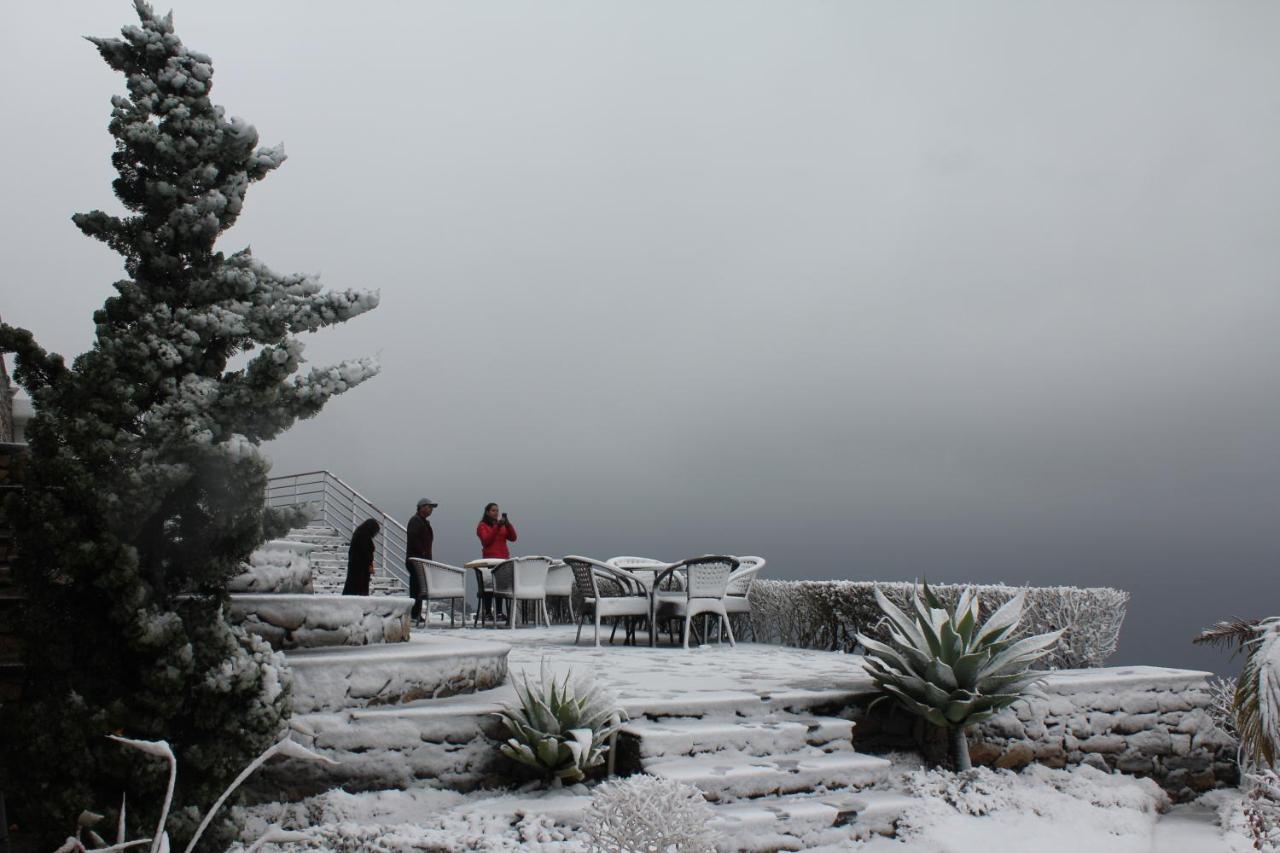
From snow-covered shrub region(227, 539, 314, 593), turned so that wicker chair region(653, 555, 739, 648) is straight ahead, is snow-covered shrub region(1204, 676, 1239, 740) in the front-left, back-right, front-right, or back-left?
front-right

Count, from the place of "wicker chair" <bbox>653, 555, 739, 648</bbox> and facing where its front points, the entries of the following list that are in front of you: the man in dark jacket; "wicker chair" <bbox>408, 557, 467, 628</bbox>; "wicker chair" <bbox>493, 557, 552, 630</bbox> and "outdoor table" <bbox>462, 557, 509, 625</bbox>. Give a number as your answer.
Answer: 4

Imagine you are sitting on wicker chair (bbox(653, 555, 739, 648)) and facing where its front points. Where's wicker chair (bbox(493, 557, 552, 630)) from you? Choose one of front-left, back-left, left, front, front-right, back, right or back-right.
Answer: front

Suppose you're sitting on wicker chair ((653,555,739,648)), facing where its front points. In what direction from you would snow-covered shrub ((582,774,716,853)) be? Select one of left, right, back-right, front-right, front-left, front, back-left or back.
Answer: back-left

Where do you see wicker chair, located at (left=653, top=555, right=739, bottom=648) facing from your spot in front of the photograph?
facing away from the viewer and to the left of the viewer

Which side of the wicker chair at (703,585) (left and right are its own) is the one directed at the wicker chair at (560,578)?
front
